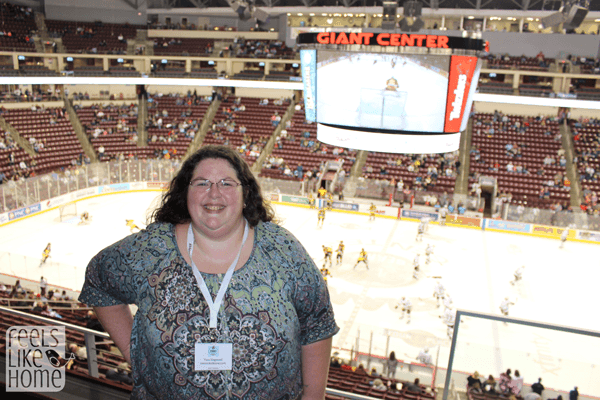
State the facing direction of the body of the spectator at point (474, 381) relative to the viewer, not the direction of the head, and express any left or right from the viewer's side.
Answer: facing away from the viewer

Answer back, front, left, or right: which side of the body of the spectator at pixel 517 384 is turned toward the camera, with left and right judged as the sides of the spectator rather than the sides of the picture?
back

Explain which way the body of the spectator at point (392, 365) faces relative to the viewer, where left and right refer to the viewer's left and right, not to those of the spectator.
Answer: facing away from the viewer

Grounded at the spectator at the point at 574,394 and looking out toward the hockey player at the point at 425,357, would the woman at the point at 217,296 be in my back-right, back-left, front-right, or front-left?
back-left

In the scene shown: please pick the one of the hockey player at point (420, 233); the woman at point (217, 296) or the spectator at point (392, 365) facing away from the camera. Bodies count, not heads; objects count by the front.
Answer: the spectator

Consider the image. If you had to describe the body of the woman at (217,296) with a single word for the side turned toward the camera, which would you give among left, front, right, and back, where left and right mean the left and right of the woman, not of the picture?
front

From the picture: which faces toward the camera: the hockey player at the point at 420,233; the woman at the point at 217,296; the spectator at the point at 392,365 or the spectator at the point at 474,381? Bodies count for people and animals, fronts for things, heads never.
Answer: the woman

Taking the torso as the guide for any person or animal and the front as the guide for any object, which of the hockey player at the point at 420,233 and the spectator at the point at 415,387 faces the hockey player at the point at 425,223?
the spectator

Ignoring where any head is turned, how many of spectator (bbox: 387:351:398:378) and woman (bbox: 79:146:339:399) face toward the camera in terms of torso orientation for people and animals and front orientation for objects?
1

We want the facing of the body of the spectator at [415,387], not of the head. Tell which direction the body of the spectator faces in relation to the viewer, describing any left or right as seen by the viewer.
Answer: facing away from the viewer

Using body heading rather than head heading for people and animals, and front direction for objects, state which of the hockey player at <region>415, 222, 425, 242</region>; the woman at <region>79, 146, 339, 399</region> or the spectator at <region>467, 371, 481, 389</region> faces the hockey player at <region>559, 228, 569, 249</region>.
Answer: the spectator

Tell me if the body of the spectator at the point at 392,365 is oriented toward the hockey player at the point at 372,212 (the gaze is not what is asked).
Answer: yes
